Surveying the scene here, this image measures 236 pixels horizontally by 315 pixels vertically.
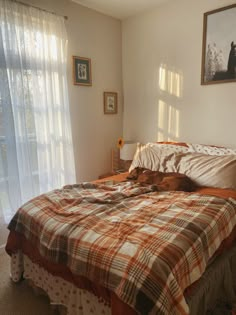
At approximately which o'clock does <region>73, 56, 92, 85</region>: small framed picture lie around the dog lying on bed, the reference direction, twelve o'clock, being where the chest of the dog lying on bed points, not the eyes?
The small framed picture is roughly at 1 o'clock from the dog lying on bed.

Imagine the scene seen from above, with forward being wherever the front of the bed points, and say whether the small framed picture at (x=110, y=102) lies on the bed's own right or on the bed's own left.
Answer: on the bed's own right

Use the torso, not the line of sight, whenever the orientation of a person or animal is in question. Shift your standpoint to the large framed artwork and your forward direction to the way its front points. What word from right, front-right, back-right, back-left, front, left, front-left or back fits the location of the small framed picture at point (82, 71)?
front-right

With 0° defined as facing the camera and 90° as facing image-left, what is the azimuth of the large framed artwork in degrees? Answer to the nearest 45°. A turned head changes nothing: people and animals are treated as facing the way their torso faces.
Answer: approximately 45°

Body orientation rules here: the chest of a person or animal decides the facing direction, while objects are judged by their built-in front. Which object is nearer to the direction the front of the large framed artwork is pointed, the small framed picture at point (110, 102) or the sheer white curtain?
the sheer white curtain

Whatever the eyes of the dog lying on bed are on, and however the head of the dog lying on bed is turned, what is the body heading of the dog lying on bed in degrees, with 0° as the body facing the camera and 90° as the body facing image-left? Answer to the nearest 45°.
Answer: approximately 90°

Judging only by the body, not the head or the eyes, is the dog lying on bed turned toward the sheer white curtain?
yes
